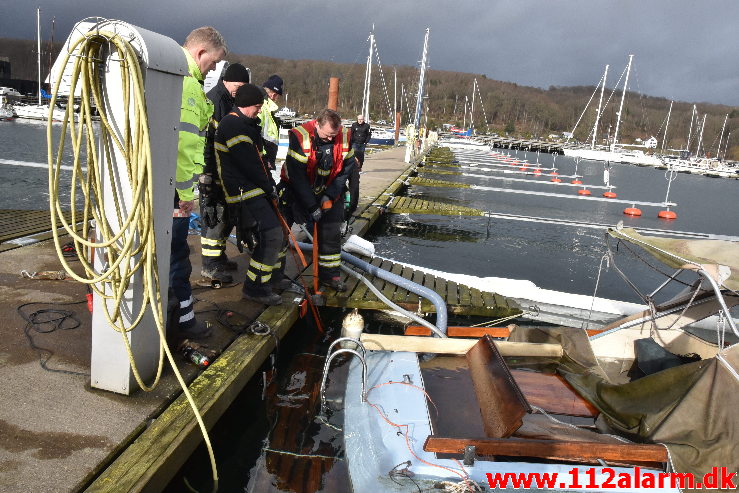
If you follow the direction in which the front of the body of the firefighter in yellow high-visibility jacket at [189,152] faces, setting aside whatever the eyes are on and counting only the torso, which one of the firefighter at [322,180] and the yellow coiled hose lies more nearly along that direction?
the firefighter

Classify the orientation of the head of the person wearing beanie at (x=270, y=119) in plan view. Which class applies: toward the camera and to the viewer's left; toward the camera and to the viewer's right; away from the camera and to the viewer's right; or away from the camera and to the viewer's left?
toward the camera and to the viewer's right

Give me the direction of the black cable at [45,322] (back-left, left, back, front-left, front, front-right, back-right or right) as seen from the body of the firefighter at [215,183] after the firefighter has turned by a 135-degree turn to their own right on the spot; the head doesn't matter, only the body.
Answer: front

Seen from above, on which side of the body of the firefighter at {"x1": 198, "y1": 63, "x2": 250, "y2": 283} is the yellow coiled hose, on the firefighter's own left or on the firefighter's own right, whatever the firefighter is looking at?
on the firefighter's own right

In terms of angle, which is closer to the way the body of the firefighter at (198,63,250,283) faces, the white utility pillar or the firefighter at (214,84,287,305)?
the firefighter

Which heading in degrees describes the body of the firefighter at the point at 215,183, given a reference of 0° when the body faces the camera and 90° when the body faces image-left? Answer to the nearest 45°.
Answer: approximately 270°

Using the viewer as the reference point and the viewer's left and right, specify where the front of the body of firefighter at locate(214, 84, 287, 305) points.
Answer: facing to the right of the viewer

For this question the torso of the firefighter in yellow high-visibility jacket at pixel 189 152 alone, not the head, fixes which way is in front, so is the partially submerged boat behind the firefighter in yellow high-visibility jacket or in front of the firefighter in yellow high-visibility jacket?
in front

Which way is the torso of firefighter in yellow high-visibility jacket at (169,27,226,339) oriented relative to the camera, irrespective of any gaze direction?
to the viewer's right

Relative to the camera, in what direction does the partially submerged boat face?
facing to the right of the viewer

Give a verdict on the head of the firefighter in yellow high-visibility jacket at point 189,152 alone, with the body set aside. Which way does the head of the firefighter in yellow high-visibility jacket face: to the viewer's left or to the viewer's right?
to the viewer's right
